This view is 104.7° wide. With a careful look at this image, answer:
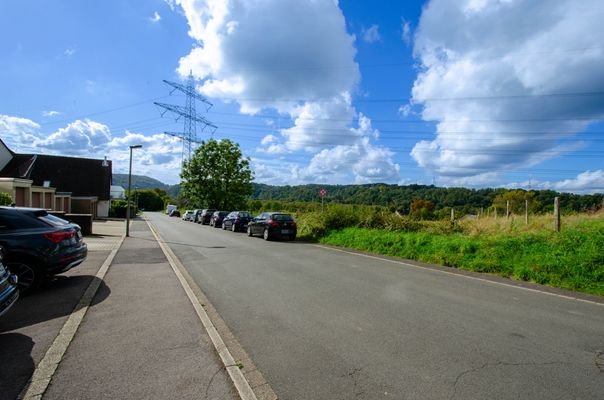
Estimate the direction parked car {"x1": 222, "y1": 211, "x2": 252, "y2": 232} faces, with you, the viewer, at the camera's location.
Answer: facing away from the viewer and to the left of the viewer

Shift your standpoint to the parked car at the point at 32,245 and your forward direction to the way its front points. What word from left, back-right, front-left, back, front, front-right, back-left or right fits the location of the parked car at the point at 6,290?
back-left

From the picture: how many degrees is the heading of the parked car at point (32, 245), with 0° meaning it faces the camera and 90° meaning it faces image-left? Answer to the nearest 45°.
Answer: approximately 135°

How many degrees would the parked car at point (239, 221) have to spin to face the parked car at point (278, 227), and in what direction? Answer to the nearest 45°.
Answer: approximately 135° to its left

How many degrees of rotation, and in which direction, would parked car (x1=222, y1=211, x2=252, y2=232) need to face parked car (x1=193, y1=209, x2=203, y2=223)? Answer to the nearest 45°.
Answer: approximately 45° to its right

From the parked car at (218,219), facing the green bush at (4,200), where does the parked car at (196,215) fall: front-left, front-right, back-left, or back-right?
back-right

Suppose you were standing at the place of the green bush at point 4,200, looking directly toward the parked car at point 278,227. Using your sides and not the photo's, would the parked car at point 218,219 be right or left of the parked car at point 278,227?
left

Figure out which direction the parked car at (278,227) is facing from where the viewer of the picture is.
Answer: facing away from the viewer and to the left of the viewer
